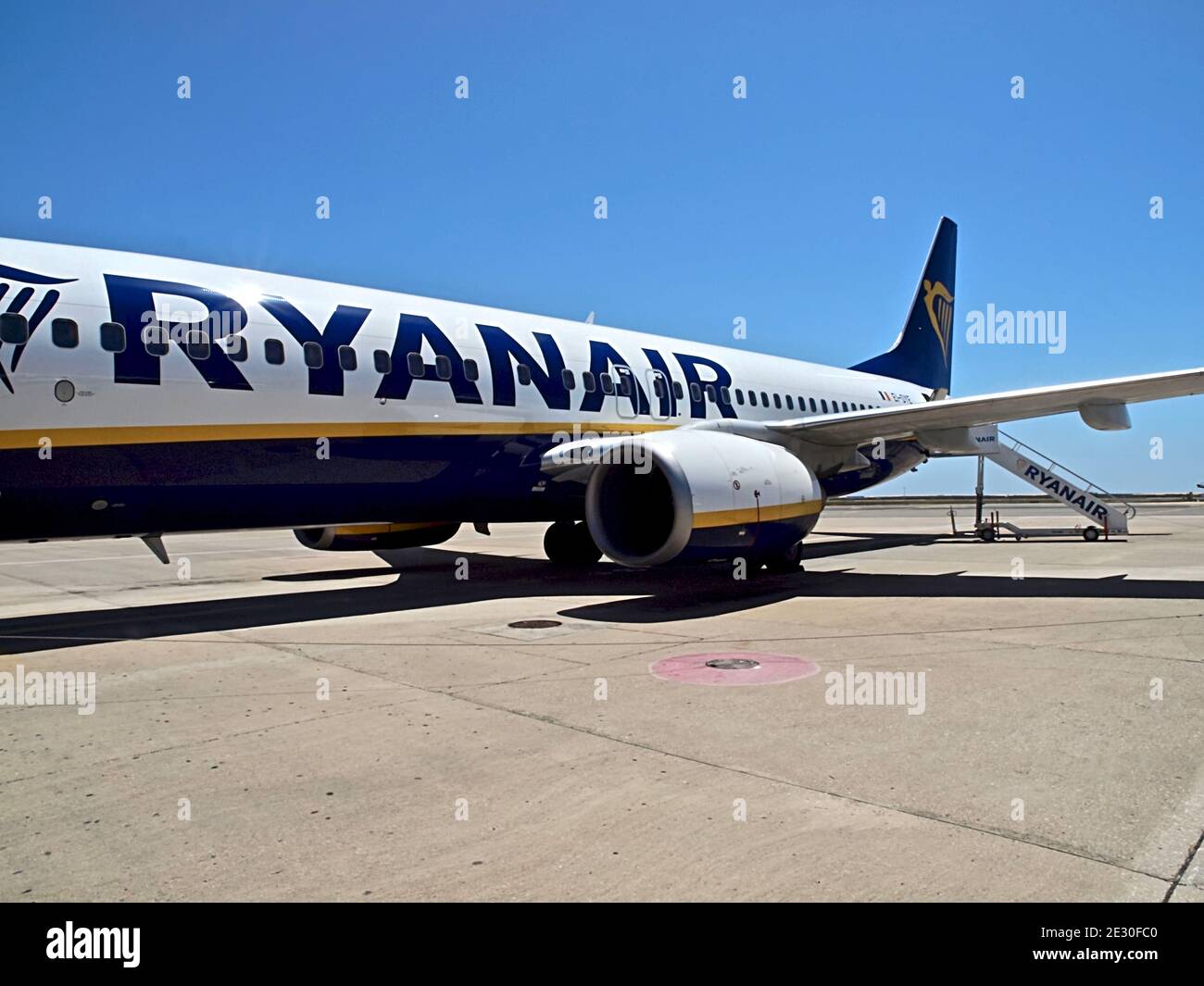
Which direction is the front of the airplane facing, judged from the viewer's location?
facing the viewer and to the left of the viewer
